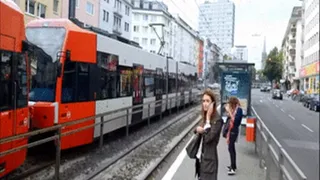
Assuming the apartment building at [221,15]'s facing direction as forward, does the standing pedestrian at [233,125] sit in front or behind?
in front

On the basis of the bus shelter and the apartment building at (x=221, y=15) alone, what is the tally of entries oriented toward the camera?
1

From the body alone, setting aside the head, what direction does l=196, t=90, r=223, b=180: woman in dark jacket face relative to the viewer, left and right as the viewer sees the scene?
facing the viewer and to the left of the viewer

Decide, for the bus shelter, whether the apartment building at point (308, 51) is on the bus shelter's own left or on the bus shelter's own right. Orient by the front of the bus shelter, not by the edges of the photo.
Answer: on the bus shelter's own left

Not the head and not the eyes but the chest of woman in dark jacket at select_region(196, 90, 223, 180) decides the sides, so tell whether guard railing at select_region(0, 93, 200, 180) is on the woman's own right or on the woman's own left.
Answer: on the woman's own right

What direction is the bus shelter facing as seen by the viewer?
to the viewer's left

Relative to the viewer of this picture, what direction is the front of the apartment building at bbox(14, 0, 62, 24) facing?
facing the viewer and to the right of the viewer

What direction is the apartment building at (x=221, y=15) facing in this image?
toward the camera
